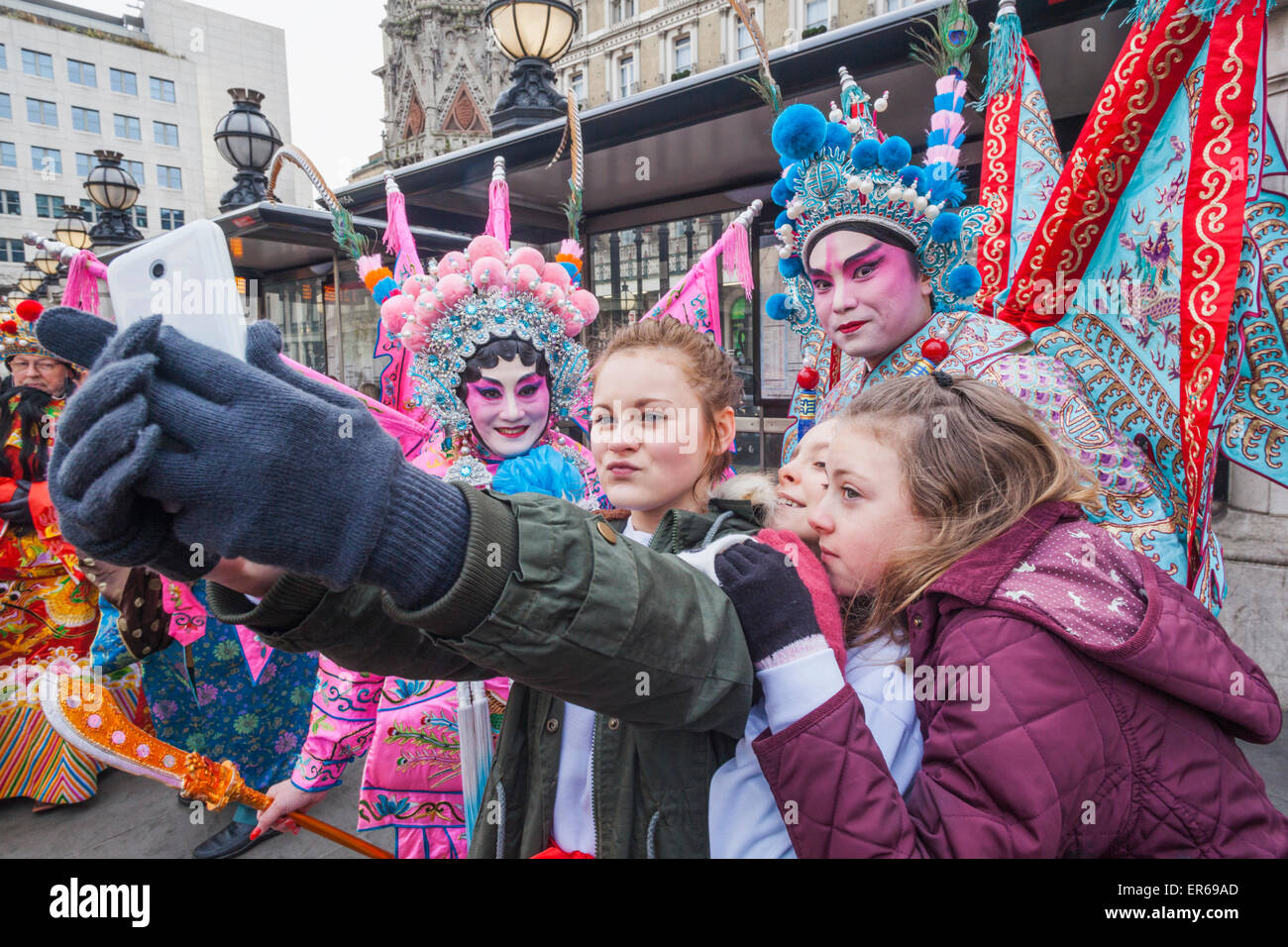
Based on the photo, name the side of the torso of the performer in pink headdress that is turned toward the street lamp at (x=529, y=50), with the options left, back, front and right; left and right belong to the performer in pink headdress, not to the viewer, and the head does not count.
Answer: back

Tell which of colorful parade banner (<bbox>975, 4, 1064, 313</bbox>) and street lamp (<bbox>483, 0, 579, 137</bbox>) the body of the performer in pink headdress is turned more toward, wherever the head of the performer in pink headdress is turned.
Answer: the colorful parade banner

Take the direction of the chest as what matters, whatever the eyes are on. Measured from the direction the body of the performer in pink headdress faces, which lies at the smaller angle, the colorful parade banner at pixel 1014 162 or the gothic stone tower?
the colorful parade banner

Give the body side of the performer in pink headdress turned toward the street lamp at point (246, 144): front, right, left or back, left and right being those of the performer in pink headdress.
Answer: back

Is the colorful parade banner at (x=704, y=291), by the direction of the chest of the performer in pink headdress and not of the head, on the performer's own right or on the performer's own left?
on the performer's own left

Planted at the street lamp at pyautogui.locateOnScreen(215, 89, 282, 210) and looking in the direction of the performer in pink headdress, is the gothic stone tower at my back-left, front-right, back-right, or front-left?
back-left

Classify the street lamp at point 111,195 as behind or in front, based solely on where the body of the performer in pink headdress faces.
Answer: behind

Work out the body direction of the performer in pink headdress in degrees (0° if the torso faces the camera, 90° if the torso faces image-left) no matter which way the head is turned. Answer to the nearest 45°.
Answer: approximately 0°

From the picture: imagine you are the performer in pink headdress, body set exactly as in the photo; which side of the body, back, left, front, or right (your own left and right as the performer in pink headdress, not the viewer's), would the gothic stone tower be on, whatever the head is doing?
back
